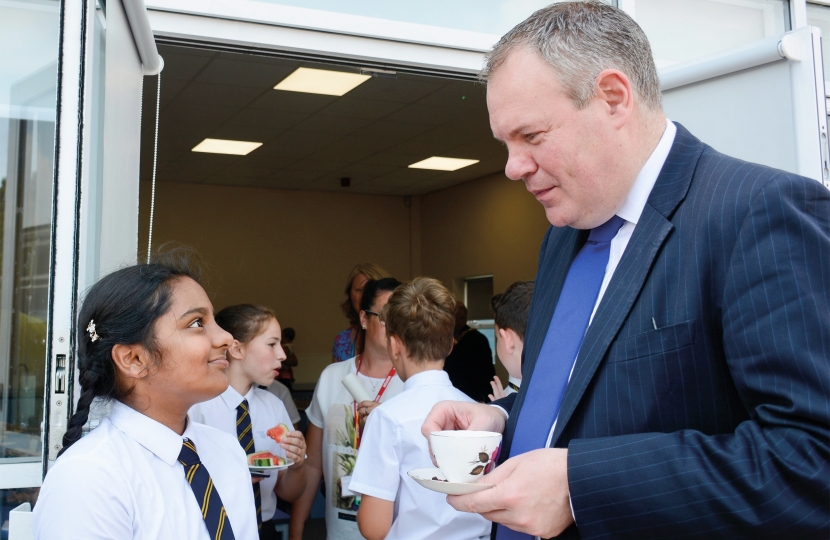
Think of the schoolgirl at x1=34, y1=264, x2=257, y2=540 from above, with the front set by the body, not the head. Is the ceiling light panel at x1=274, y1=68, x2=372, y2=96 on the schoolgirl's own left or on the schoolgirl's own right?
on the schoolgirl's own left

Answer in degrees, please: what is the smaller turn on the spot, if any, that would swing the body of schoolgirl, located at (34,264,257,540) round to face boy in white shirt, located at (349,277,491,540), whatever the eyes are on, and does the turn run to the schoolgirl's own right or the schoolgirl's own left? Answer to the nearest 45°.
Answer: approximately 90° to the schoolgirl's own left

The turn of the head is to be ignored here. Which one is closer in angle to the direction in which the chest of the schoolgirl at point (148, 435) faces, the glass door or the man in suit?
the man in suit

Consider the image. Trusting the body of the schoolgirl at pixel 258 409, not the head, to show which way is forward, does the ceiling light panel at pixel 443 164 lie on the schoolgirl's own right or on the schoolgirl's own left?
on the schoolgirl's own left

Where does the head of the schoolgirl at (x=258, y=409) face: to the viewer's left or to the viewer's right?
to the viewer's right

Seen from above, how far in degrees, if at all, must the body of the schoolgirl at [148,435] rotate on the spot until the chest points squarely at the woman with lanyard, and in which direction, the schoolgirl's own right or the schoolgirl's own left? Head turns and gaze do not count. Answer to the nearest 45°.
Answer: approximately 90° to the schoolgirl's own left

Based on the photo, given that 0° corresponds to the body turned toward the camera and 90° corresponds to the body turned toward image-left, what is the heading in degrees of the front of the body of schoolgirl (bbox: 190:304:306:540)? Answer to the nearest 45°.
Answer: approximately 315°

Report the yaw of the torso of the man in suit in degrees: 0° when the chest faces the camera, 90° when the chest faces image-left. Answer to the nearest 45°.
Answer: approximately 45°
